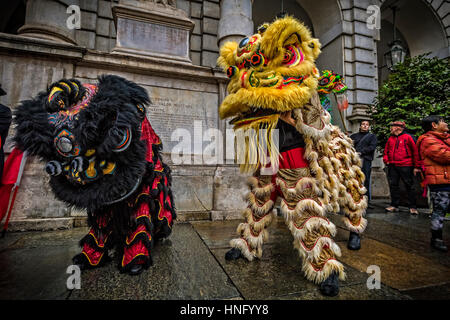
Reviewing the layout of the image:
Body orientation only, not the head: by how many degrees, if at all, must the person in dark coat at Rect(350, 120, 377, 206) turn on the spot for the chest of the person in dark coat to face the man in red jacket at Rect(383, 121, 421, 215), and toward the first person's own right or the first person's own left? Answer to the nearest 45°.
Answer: approximately 90° to the first person's own left

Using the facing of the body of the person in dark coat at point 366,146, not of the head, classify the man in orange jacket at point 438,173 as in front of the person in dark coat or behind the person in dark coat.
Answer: in front

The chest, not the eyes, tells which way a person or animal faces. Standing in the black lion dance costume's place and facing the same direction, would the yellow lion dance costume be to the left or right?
on its left

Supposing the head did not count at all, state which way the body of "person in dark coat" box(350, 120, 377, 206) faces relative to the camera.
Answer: toward the camera

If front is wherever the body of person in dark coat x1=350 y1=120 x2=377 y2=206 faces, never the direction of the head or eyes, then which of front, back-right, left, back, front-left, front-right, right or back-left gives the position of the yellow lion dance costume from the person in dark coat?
front

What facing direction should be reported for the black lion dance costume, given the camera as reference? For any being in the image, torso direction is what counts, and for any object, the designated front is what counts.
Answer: facing the viewer and to the left of the viewer

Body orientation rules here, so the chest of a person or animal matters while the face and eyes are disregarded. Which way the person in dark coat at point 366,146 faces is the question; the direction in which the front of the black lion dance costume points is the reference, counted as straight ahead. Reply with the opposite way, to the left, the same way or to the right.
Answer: the same way
